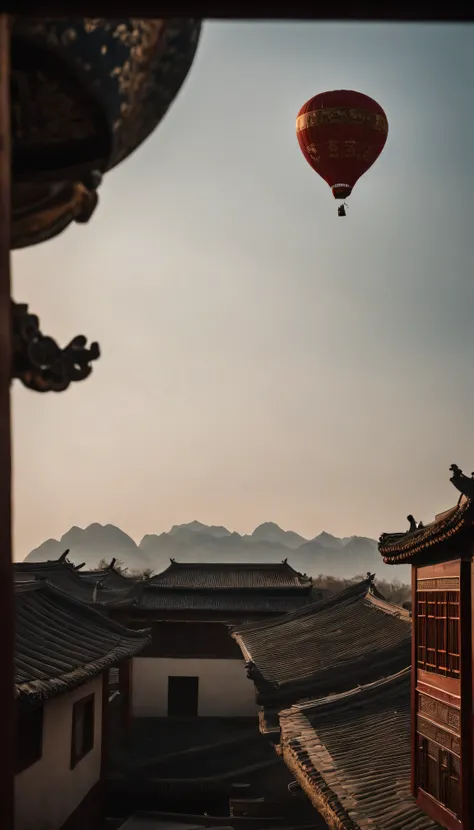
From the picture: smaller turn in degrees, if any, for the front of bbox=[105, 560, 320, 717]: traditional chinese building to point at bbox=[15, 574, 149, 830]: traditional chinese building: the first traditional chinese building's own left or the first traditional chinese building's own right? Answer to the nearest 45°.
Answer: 0° — it already faces it

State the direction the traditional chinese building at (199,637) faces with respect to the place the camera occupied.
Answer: facing the viewer

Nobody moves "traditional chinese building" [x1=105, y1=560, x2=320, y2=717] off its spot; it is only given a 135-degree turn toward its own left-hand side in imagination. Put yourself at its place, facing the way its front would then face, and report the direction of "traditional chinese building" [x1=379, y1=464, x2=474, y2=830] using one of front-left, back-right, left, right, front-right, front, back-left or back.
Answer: back-right

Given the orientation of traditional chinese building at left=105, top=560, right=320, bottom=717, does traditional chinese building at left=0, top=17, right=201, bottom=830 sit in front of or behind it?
in front

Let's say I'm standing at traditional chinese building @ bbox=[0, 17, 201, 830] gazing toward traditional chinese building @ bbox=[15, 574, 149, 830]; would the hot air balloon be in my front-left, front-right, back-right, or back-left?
front-right

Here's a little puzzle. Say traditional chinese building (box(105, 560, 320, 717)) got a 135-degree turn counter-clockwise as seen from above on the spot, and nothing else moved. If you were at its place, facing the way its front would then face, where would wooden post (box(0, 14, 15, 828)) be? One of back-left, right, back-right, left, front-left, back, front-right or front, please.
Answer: back-right

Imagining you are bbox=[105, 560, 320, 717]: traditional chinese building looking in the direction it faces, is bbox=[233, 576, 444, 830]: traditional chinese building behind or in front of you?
in front
